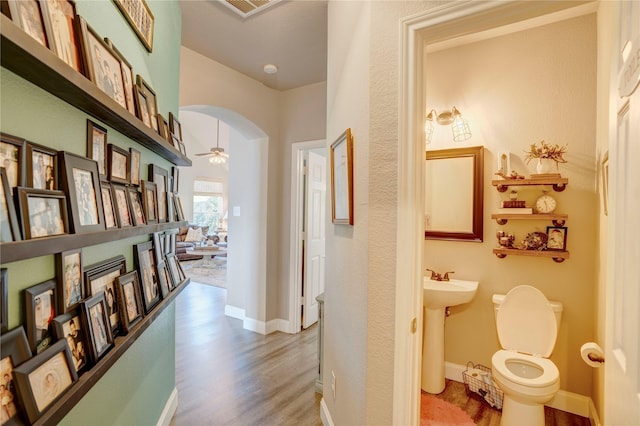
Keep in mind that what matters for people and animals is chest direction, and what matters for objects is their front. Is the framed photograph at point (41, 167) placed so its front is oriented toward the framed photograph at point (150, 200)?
no

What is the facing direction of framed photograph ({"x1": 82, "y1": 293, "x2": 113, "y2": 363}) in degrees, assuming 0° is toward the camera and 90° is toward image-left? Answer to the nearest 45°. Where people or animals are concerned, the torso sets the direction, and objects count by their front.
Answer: approximately 315°

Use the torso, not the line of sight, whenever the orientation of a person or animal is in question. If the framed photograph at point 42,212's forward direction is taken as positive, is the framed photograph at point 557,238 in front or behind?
in front

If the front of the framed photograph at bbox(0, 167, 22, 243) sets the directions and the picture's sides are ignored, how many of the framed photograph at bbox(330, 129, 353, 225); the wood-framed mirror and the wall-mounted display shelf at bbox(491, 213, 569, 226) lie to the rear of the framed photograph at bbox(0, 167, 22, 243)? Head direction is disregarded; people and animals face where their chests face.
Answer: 0

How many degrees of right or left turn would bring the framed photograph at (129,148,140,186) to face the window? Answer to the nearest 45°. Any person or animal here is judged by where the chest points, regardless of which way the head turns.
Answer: approximately 90° to its left

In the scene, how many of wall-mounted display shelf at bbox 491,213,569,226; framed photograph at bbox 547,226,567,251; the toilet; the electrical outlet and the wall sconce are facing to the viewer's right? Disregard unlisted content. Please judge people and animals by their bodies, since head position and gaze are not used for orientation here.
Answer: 0

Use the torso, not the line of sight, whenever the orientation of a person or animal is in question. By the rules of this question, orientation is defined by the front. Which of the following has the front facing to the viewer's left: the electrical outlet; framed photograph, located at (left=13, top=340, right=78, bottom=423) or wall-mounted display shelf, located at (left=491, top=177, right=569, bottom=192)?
the electrical outlet

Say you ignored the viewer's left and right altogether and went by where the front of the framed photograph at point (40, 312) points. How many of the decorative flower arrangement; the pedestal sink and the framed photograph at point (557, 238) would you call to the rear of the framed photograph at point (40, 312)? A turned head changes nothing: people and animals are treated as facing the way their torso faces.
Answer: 0

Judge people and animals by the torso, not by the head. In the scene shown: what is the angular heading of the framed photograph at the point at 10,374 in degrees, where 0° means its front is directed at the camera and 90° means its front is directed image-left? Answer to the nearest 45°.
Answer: approximately 315°

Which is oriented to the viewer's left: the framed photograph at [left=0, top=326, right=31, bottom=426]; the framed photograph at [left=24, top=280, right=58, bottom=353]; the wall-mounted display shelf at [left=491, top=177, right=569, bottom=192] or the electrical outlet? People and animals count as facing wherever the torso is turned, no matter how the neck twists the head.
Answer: the electrical outlet

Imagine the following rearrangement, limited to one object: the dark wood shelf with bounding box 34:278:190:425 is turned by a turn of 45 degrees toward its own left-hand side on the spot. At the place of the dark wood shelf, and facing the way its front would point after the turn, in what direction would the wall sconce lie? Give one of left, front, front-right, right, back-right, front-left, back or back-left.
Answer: front

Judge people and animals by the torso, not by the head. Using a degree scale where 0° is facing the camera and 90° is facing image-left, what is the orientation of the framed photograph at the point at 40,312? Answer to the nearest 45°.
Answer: approximately 315°

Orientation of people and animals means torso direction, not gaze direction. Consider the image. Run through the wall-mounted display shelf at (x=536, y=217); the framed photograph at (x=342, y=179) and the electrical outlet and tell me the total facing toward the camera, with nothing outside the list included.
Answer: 1

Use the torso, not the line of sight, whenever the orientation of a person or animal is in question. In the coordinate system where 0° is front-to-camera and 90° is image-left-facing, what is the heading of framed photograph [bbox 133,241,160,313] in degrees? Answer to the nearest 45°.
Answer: approximately 315°

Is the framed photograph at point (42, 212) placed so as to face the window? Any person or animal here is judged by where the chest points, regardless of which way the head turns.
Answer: no

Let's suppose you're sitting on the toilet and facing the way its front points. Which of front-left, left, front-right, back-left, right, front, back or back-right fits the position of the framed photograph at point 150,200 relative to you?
front-right
